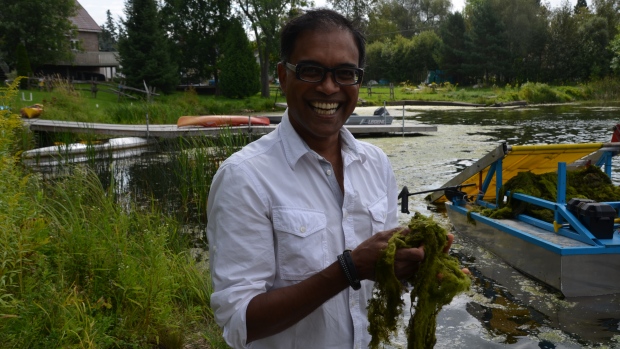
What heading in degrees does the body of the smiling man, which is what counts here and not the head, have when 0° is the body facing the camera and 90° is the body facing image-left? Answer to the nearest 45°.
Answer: approximately 315°

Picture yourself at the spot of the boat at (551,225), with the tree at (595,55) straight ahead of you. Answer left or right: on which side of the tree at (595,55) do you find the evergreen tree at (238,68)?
left

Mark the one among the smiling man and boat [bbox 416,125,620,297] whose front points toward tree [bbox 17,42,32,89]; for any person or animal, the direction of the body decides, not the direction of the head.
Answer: the boat

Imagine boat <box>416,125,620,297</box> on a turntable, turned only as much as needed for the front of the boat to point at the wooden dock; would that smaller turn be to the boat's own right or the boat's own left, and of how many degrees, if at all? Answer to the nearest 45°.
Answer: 0° — it already faces it

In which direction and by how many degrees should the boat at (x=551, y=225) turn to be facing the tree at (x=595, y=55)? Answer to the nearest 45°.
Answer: approximately 45° to its right

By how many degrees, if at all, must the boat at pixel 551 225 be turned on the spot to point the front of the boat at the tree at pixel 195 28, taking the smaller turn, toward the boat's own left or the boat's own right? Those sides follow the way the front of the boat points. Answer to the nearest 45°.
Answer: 0° — it already faces it

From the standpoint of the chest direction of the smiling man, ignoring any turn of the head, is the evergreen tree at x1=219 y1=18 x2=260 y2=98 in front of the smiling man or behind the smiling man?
behind

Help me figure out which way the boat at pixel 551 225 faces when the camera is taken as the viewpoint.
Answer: facing away from the viewer and to the left of the viewer

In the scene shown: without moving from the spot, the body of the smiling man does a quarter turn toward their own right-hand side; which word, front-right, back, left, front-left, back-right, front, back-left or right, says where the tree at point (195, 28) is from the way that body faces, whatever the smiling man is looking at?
back-right

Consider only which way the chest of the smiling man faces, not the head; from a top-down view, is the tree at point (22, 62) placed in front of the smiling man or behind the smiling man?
behind

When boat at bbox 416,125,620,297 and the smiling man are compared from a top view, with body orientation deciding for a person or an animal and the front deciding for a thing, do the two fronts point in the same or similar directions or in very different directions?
very different directions
